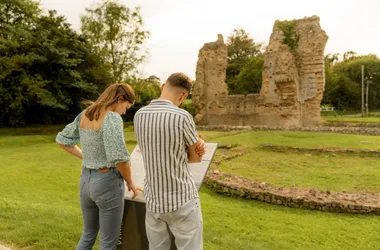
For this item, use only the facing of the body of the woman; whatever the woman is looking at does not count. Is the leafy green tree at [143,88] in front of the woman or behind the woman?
in front

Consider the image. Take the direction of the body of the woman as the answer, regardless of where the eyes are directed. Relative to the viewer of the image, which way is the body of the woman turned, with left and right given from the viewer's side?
facing away from the viewer and to the right of the viewer

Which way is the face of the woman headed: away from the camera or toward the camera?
away from the camera

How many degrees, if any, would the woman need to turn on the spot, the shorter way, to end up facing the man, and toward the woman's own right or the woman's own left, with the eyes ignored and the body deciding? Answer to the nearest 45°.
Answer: approximately 90° to the woman's own right

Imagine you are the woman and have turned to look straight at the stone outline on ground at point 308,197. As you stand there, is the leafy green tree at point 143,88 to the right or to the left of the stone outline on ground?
left

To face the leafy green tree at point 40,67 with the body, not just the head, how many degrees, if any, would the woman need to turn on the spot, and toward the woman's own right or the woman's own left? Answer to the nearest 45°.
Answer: approximately 45° to the woman's own left

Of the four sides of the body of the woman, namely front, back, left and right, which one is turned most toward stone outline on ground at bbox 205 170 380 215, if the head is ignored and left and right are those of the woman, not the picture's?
front

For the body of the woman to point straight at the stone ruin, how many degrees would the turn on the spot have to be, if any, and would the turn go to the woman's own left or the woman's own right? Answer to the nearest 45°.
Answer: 0° — they already face it
